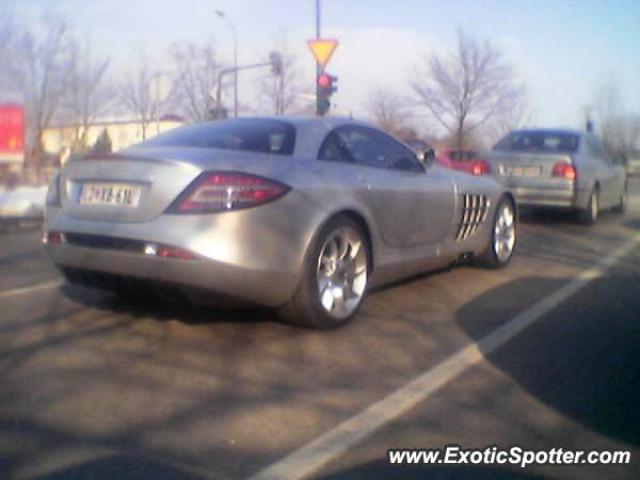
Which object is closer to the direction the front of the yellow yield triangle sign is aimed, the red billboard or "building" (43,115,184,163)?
the red billboard

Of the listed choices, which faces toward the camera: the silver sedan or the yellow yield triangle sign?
the yellow yield triangle sign

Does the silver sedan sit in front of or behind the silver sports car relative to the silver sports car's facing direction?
in front

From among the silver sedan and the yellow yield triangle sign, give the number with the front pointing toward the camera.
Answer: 1

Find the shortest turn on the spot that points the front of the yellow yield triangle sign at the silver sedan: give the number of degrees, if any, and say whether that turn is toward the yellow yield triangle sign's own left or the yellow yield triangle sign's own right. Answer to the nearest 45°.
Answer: approximately 45° to the yellow yield triangle sign's own left

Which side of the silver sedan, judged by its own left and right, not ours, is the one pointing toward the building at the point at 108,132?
left

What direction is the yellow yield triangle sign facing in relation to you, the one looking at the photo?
facing the viewer

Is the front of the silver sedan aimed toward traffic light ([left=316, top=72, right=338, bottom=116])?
no

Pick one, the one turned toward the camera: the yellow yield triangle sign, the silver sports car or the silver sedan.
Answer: the yellow yield triangle sign

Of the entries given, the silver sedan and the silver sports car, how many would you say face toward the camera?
0

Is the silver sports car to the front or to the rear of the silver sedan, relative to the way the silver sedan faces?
to the rear

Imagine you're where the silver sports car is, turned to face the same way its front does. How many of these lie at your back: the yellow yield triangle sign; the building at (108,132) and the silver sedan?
0

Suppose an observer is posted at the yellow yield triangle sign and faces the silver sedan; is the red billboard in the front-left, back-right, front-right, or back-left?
back-right

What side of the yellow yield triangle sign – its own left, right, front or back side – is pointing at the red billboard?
right

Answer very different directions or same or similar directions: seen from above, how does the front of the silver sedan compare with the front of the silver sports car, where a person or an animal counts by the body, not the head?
same or similar directions

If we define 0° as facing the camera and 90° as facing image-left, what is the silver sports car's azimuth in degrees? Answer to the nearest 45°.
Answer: approximately 225°
